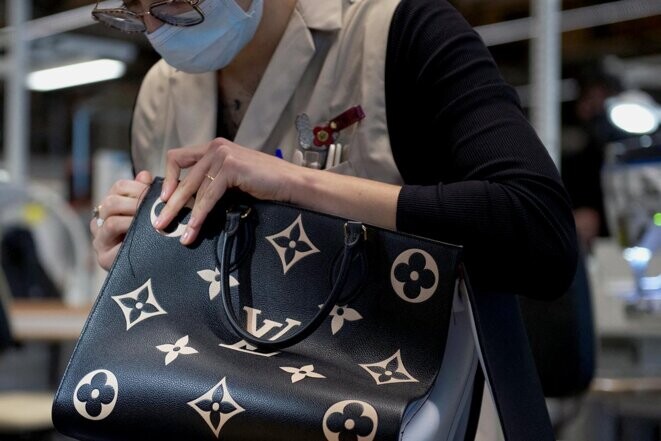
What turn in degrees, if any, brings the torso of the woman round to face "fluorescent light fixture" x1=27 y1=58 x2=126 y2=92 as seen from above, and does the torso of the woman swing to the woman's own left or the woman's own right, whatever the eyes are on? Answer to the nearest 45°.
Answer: approximately 135° to the woman's own right

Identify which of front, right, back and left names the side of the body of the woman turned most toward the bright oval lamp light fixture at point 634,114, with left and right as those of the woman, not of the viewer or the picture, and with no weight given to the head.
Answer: back

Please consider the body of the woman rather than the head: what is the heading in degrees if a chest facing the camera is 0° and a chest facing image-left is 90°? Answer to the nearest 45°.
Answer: approximately 45°

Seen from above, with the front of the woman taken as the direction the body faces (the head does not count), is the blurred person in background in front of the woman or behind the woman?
behind

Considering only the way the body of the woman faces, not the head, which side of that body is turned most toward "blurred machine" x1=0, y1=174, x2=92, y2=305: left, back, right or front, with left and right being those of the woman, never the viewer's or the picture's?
right

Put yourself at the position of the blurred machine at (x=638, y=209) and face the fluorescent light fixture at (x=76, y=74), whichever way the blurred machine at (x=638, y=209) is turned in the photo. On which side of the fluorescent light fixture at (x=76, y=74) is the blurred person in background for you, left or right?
right
